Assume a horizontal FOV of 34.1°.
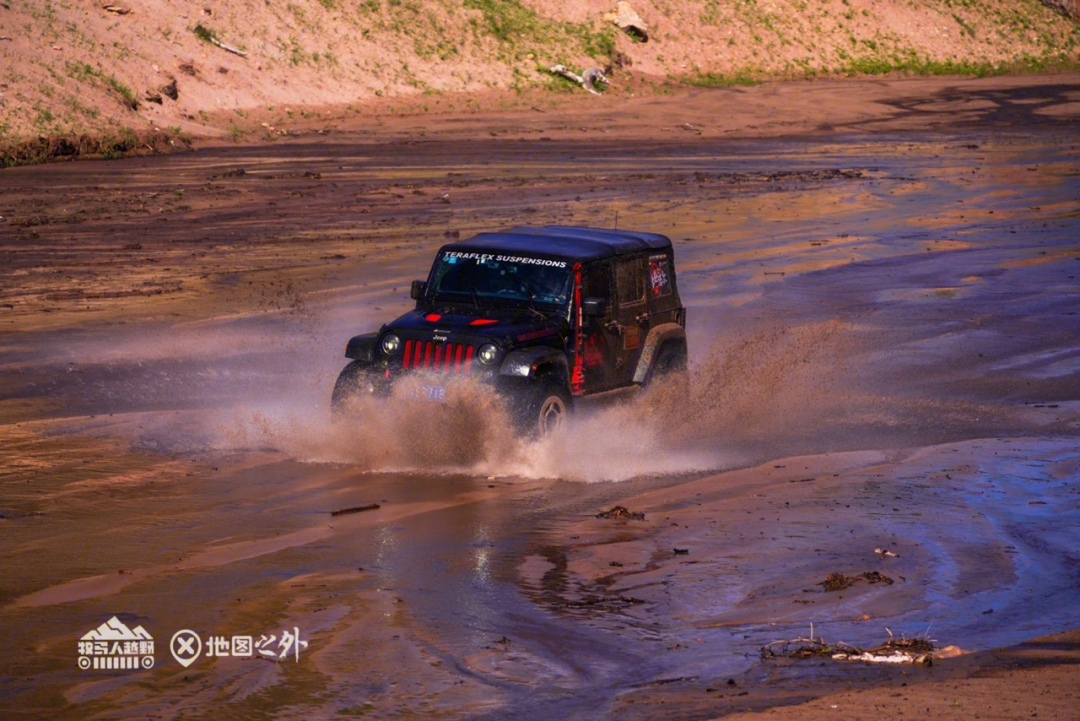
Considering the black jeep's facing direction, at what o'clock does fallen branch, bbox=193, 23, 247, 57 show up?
The fallen branch is roughly at 4 o'clock from the black jeep.

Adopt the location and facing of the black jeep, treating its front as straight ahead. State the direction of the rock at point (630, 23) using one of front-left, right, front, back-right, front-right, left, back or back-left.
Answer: back-right

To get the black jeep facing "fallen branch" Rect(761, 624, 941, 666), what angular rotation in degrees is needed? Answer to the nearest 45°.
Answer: approximately 45° to its left

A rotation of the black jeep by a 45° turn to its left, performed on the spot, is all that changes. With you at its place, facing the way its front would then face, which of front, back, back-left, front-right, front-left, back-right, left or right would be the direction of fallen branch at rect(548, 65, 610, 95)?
back

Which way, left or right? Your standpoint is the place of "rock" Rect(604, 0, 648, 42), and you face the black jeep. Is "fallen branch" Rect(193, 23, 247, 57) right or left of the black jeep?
right

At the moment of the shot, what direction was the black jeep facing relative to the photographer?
facing the viewer and to the left of the viewer

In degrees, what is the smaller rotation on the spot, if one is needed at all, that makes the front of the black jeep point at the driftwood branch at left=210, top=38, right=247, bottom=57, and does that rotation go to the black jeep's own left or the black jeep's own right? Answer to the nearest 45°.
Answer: approximately 135° to the black jeep's own right

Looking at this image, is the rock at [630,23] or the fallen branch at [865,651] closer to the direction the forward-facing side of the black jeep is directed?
the fallen branch
